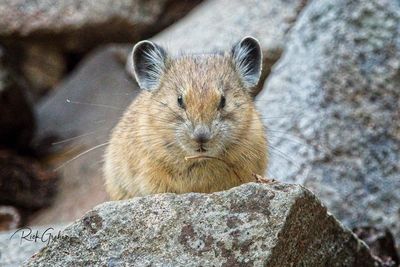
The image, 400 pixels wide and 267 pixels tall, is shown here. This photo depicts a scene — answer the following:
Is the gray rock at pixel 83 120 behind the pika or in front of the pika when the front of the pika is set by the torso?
behind

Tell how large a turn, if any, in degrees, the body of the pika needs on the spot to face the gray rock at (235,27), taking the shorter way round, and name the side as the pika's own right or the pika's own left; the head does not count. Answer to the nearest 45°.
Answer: approximately 180°

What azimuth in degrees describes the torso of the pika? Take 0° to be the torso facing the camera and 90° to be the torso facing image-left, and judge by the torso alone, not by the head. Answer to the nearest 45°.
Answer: approximately 0°

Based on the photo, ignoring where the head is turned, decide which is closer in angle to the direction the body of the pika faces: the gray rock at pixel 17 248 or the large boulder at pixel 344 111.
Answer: the gray rock

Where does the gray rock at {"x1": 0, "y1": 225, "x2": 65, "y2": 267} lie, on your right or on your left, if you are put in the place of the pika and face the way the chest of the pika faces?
on your right

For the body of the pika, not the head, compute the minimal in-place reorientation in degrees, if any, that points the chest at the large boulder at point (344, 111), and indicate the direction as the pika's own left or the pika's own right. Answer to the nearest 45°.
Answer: approximately 135° to the pika's own left
